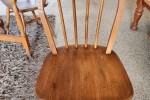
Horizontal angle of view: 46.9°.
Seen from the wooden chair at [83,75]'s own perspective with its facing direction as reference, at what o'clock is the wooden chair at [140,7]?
the wooden chair at [140,7] is roughly at 7 o'clock from the wooden chair at [83,75].

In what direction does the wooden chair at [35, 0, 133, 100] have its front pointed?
toward the camera
